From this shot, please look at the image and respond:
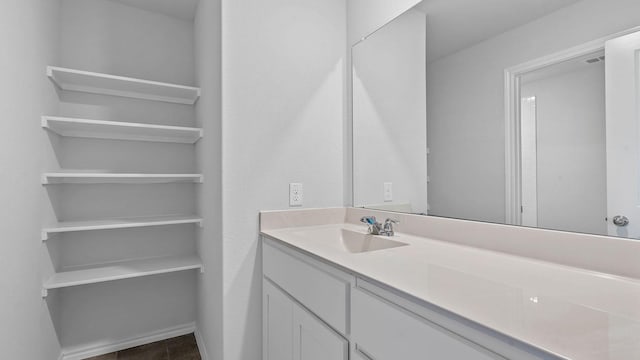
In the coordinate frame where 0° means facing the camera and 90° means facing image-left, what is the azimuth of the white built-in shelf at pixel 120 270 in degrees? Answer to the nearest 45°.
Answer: approximately 0°

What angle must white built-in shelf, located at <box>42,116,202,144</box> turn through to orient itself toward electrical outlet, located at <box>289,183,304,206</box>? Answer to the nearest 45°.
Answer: approximately 45° to its left

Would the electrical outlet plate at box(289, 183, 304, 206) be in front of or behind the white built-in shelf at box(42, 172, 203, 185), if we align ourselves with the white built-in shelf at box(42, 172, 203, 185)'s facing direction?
in front

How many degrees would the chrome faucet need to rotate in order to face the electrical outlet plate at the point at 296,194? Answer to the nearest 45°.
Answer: approximately 45° to its right

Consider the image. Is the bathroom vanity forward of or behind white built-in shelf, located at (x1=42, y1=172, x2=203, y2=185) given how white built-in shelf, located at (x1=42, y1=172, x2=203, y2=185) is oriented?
forward

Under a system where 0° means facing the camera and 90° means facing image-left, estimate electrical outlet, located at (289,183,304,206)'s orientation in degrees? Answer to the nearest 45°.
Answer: approximately 0°
